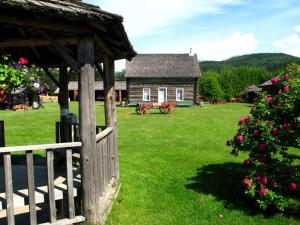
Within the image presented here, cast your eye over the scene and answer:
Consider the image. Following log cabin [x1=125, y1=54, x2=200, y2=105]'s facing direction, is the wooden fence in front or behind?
in front

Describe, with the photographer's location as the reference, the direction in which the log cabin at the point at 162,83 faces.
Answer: facing the viewer

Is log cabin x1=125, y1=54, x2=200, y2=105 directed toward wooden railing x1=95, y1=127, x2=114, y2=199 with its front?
yes

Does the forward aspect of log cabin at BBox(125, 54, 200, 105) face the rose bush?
yes
